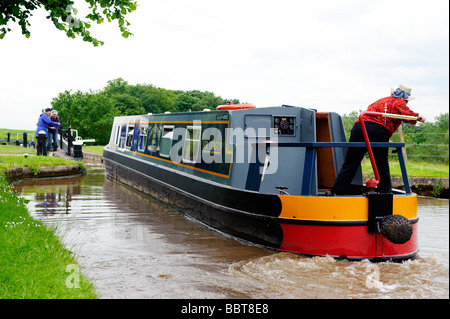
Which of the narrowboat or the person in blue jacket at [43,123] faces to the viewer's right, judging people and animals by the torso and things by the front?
the person in blue jacket

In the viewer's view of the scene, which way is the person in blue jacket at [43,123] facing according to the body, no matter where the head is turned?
to the viewer's right

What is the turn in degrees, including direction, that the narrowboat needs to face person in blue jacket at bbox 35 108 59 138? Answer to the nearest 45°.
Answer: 0° — it already faces them

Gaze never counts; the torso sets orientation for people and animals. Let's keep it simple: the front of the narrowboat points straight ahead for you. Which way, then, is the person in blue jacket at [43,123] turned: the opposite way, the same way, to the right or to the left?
to the right

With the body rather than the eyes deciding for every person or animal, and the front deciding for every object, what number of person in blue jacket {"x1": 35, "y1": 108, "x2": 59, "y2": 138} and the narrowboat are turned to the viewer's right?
1

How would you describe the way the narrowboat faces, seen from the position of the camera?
facing away from the viewer and to the left of the viewer
